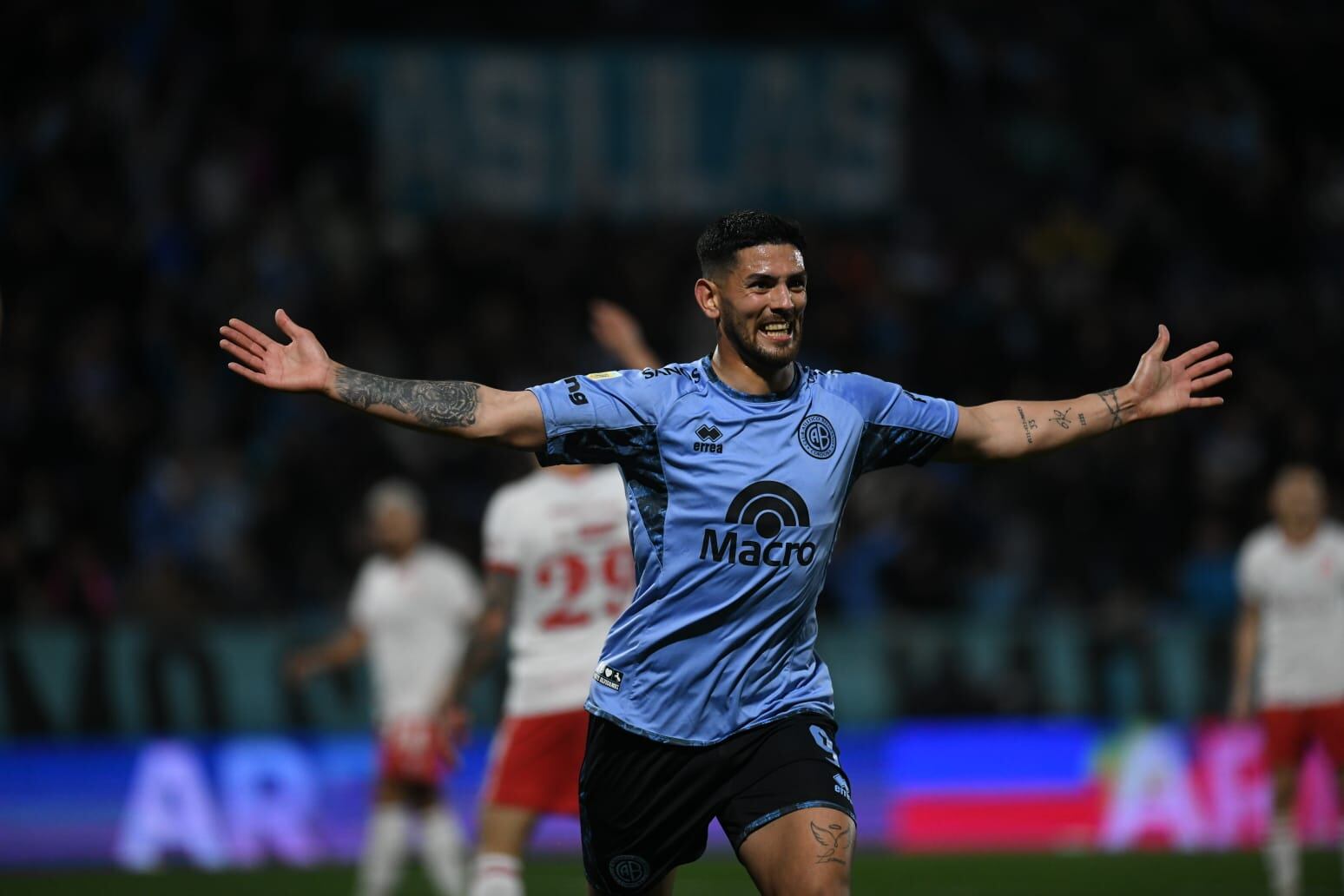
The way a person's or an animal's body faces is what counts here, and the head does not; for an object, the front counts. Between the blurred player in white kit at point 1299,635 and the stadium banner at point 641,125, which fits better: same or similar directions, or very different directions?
same or similar directions

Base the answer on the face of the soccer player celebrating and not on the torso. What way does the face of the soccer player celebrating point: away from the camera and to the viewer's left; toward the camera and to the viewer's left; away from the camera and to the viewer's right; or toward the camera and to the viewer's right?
toward the camera and to the viewer's right

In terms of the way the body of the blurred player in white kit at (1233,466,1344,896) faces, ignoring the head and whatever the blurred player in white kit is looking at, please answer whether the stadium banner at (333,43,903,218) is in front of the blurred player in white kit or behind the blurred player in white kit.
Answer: behind

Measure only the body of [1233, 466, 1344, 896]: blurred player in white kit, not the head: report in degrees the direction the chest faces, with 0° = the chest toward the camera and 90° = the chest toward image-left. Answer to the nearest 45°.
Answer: approximately 0°

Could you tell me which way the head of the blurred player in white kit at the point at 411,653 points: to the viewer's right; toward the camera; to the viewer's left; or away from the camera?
toward the camera

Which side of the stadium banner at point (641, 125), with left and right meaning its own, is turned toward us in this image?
front

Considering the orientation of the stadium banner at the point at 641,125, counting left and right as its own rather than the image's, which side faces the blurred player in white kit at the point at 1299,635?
front

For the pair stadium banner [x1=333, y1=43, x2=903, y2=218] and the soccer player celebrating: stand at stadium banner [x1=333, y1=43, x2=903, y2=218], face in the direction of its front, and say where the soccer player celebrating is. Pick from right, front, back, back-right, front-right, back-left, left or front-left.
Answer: front

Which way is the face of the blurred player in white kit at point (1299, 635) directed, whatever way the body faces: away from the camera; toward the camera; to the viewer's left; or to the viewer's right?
toward the camera

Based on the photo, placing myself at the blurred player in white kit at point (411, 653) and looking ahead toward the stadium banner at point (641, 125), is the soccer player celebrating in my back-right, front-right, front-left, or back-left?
back-right

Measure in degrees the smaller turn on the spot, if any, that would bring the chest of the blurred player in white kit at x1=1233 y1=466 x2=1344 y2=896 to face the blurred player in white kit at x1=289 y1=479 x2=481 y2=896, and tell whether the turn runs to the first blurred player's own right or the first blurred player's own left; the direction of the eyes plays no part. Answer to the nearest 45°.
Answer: approximately 90° to the first blurred player's own right

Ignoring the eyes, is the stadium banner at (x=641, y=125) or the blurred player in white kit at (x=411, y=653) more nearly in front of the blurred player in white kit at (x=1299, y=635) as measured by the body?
the blurred player in white kit

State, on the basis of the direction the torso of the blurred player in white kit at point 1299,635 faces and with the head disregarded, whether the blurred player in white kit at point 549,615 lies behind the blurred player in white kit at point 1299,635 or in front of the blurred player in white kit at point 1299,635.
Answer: in front

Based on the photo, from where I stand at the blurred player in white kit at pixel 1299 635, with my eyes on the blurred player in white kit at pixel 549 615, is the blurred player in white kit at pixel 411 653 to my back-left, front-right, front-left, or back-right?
front-right

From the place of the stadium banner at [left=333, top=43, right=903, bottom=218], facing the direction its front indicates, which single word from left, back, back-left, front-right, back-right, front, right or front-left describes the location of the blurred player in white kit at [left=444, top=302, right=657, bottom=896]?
front

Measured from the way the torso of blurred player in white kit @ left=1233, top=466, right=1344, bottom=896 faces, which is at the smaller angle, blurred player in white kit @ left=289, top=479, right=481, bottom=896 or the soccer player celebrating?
the soccer player celebrating

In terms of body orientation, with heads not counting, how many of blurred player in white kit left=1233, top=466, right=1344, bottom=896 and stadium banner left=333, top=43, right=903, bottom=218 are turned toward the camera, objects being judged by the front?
2
